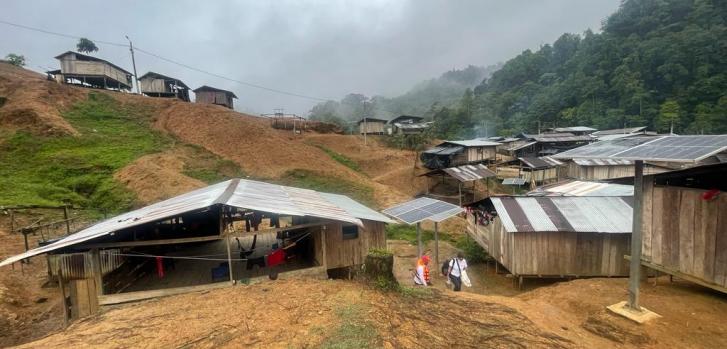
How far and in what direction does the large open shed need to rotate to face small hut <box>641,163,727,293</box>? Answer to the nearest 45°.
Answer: approximately 45° to its left

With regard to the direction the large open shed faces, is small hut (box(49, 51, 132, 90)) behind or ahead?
behind

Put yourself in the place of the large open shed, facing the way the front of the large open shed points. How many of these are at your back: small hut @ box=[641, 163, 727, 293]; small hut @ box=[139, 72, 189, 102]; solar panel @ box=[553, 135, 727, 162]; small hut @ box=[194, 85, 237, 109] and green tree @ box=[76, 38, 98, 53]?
3

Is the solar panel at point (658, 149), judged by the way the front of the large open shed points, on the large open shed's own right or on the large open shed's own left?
on the large open shed's own left

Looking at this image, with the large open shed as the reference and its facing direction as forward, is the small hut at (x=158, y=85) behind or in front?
behind

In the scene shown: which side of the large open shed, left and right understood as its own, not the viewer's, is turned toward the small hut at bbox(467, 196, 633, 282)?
left

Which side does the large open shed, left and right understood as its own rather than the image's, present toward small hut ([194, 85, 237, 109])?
back

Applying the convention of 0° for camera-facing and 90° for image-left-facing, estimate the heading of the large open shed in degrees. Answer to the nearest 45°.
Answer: approximately 0°
